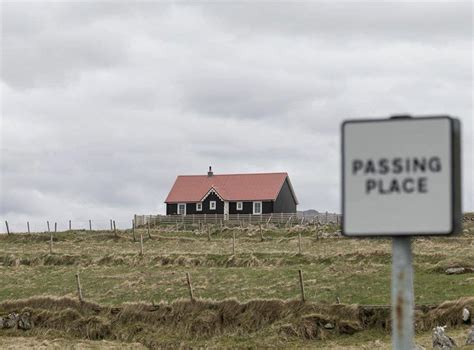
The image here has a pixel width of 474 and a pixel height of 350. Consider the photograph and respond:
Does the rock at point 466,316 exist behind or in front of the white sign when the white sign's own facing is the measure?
behind

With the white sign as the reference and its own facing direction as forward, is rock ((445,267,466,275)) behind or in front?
behind

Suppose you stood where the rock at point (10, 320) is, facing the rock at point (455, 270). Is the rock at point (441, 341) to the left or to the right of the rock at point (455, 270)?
right

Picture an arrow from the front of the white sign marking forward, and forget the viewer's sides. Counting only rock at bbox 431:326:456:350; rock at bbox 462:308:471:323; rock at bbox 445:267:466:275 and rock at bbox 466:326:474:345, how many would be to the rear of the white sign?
4

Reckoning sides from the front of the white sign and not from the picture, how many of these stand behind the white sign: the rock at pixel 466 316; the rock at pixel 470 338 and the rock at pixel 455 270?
3

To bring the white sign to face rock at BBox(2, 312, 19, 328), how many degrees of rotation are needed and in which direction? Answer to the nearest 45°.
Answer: approximately 135° to its right

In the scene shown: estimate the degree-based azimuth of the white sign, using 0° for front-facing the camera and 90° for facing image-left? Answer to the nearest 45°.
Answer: approximately 0°

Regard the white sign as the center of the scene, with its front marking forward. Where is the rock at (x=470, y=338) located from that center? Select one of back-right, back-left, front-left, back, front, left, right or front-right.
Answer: back
